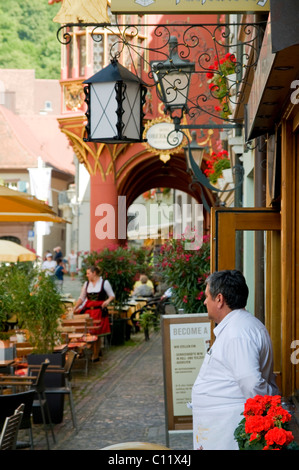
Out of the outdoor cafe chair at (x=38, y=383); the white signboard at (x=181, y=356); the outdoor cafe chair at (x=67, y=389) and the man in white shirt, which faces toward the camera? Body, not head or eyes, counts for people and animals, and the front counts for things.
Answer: the white signboard

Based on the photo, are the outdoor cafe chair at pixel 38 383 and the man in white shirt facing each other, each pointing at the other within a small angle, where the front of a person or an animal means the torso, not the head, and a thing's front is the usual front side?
no

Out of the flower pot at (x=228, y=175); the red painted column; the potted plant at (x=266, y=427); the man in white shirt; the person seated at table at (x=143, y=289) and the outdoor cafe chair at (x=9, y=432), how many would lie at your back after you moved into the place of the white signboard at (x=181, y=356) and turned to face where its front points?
3

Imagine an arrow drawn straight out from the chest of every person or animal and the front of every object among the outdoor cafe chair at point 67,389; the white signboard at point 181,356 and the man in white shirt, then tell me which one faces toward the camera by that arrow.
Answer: the white signboard

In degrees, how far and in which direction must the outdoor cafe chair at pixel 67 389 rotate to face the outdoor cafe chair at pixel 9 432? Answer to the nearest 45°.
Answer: approximately 90° to its left

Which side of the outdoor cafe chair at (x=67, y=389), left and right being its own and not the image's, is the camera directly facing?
left

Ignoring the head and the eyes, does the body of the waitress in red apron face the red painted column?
no

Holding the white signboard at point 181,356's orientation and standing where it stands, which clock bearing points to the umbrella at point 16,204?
The umbrella is roughly at 5 o'clock from the white signboard.

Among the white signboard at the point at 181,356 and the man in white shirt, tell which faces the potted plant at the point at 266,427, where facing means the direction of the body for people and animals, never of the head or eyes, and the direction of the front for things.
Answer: the white signboard

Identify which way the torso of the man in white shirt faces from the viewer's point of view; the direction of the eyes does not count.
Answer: to the viewer's left

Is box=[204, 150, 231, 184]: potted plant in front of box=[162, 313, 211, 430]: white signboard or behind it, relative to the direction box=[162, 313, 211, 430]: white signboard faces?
behind

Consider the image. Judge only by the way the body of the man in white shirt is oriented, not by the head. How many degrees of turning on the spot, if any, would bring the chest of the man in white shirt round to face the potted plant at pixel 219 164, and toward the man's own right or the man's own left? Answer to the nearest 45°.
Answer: approximately 90° to the man's own right

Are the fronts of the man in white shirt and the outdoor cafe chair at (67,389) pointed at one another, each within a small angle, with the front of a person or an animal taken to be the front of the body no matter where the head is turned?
no
